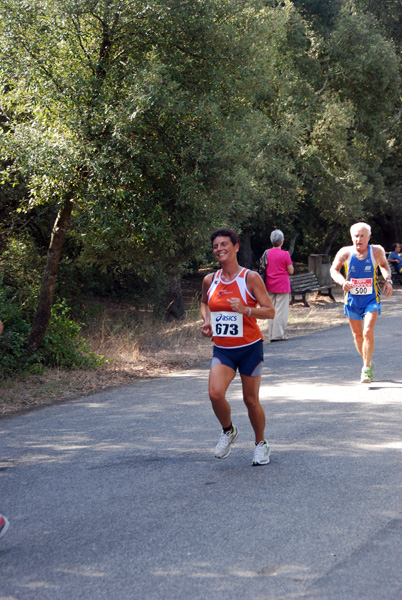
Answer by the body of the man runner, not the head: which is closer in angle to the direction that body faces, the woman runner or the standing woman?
the woman runner

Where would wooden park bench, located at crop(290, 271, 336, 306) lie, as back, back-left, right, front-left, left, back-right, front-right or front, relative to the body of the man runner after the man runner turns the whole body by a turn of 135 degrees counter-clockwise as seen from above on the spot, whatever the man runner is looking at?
front-left

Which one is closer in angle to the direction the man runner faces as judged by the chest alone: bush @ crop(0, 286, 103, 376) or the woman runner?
the woman runner

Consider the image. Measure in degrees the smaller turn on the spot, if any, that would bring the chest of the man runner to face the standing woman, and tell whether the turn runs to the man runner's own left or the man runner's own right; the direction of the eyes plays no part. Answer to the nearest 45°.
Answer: approximately 180°

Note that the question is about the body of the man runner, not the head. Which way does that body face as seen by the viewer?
toward the camera

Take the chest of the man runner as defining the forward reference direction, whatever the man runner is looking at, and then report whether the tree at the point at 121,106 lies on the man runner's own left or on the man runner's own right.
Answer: on the man runner's own right

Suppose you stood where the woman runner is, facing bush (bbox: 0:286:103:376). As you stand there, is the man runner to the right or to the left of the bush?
right

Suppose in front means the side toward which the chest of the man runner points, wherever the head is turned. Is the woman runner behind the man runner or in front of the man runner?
in front

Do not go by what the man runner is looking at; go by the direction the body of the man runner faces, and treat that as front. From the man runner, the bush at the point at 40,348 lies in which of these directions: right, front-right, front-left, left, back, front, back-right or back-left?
right

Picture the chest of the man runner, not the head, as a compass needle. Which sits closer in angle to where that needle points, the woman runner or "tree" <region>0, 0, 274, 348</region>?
the woman runner
